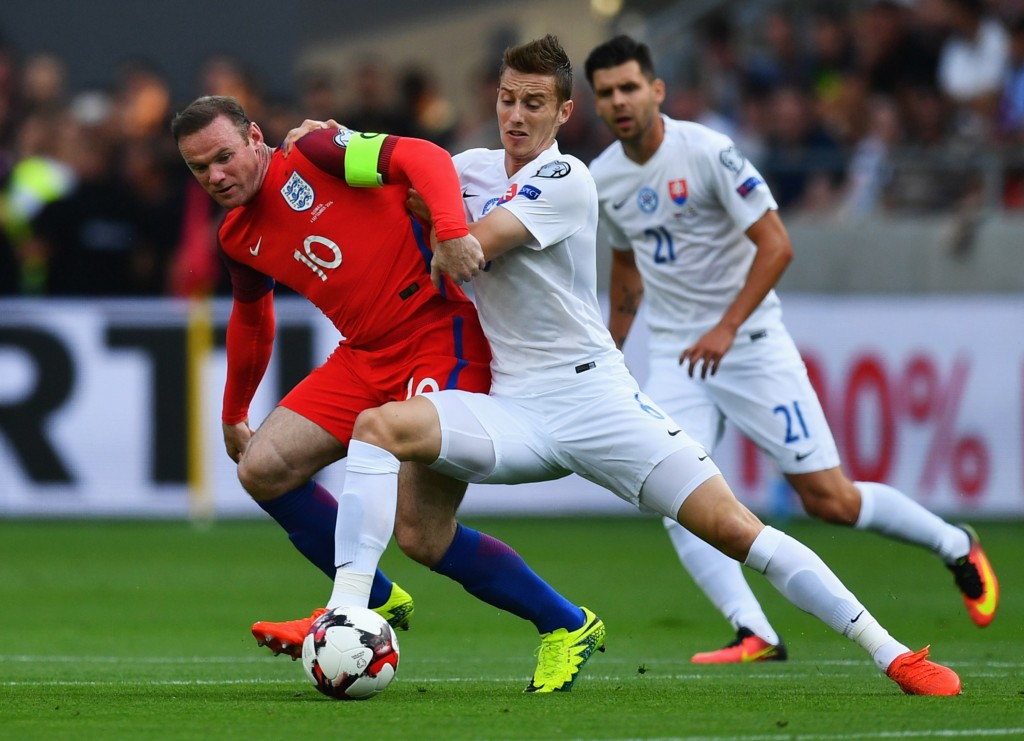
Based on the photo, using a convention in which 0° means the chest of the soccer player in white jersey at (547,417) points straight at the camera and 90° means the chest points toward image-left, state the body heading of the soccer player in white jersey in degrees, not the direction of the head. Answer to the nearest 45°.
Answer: approximately 45°

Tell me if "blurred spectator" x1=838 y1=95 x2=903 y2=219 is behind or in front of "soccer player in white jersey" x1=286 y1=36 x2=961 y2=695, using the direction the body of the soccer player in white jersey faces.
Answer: behind

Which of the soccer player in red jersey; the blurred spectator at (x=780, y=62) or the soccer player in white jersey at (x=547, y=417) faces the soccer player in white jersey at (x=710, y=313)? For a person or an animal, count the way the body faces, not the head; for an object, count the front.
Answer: the blurred spectator

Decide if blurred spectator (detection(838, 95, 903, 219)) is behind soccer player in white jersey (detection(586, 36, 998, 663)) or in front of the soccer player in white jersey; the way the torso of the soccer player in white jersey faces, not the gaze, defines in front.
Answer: behind

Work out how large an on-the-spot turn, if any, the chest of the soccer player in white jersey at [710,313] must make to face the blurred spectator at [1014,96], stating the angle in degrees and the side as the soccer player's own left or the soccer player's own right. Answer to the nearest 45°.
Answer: approximately 135° to the soccer player's own right

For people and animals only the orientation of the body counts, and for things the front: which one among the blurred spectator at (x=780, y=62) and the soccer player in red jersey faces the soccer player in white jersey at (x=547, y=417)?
the blurred spectator

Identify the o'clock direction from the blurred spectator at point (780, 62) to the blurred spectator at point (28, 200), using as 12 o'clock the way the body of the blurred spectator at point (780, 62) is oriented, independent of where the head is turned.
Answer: the blurred spectator at point (28, 200) is roughly at 2 o'clock from the blurred spectator at point (780, 62).

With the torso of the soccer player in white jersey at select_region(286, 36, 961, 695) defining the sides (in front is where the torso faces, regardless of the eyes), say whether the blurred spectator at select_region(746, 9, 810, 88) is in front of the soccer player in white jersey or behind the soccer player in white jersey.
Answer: behind

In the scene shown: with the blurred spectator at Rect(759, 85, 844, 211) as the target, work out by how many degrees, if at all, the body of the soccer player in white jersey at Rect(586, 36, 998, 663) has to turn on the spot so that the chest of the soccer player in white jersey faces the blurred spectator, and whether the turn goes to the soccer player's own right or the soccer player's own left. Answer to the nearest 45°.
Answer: approximately 135° to the soccer player's own right
